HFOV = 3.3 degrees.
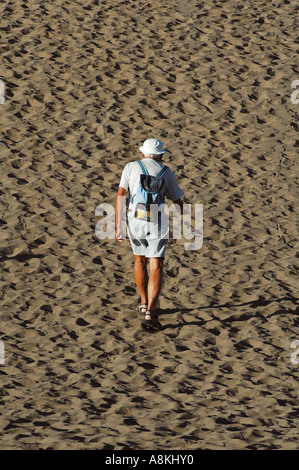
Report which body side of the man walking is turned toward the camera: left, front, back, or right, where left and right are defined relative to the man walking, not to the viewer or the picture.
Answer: back
